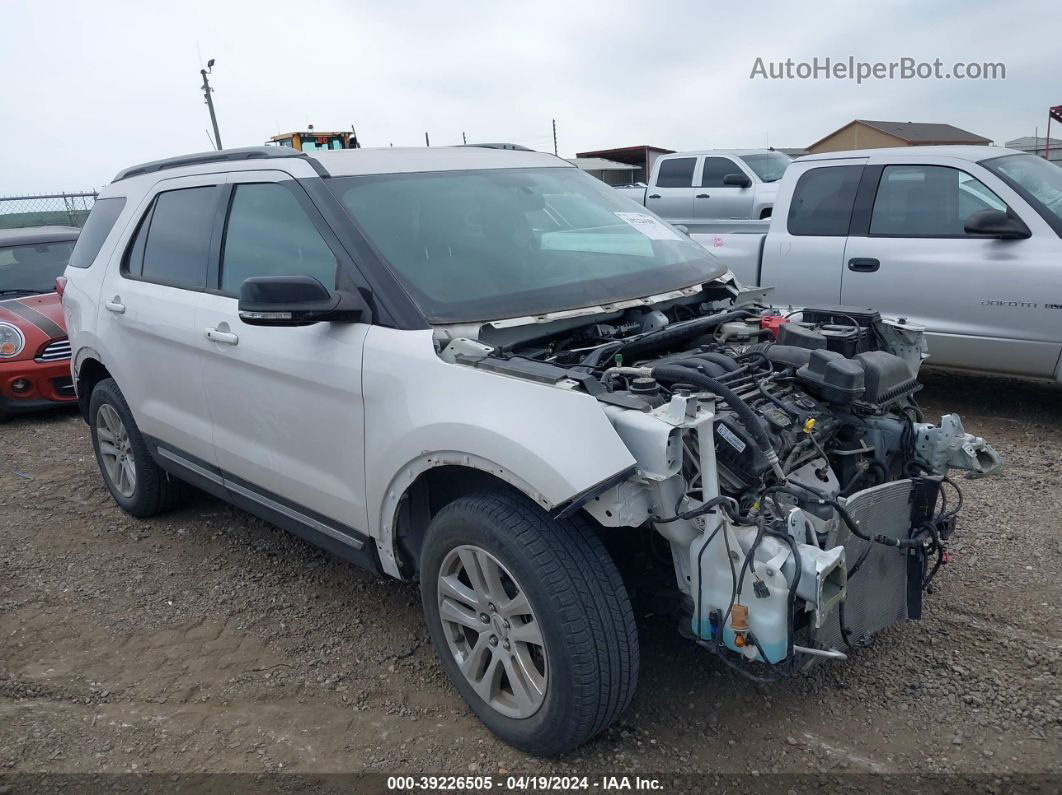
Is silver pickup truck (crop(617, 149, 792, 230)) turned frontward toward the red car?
no

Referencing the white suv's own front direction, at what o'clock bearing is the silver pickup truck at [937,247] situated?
The silver pickup truck is roughly at 9 o'clock from the white suv.

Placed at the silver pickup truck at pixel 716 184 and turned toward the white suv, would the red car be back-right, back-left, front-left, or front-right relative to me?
front-right

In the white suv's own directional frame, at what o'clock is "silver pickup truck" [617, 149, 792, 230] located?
The silver pickup truck is roughly at 8 o'clock from the white suv.

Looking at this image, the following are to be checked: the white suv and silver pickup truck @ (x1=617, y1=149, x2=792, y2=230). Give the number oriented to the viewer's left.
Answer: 0

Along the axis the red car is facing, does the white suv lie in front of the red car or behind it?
in front

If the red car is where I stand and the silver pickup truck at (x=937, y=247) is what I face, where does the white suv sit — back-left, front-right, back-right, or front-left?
front-right

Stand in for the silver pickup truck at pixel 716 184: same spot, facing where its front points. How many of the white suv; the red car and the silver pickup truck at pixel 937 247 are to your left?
0

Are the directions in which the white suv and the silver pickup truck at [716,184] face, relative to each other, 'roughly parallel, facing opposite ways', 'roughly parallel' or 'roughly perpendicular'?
roughly parallel

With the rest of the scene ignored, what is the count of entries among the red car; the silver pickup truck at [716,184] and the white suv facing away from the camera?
0

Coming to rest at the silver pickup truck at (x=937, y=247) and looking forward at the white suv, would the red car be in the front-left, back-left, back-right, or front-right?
front-right

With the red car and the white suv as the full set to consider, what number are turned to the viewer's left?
0

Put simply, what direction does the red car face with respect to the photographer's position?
facing the viewer and to the right of the viewer

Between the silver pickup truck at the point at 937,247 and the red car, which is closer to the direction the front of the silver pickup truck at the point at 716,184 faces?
the silver pickup truck

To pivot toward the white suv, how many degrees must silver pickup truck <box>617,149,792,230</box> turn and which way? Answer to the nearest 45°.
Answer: approximately 45° to its right
